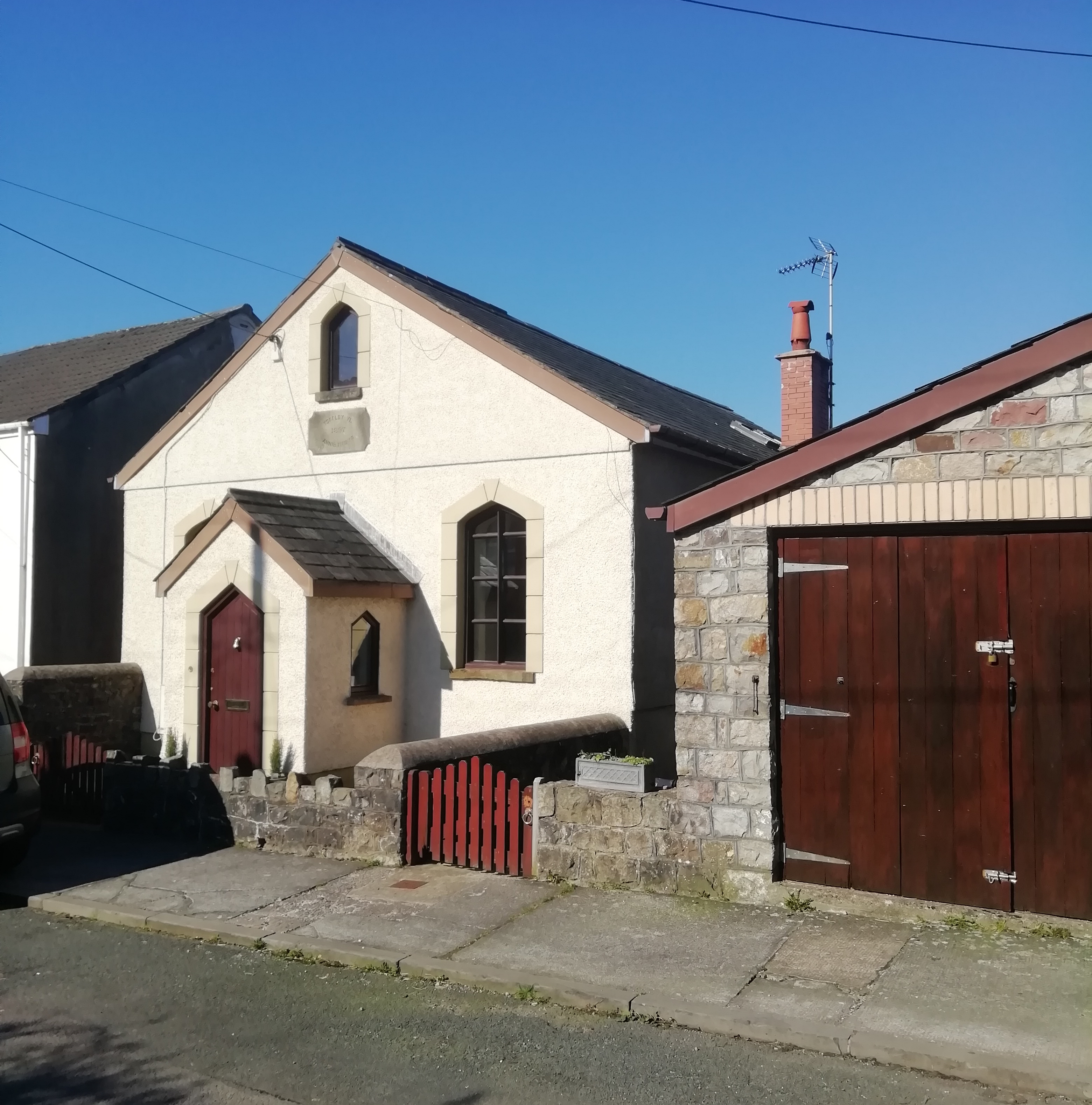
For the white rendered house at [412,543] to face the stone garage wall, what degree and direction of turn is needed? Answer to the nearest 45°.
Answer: approximately 90° to its left

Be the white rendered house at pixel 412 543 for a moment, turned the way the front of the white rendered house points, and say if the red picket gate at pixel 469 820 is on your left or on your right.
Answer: on your left

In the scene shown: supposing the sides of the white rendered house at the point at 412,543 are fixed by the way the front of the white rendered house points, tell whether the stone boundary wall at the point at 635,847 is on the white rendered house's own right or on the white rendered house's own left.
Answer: on the white rendered house's own left

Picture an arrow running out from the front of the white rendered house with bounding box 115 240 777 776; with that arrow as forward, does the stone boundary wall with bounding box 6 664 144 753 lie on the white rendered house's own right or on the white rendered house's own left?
on the white rendered house's own right

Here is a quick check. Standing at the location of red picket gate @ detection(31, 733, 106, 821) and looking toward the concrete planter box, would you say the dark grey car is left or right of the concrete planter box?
right

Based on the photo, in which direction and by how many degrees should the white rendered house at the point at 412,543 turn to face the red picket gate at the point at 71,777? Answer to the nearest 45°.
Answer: approximately 45° to its right

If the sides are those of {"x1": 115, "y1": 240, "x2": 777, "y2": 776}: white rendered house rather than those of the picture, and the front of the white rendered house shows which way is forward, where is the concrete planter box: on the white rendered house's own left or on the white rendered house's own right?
on the white rendered house's own left

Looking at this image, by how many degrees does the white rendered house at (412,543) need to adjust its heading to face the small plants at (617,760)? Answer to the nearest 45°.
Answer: approximately 45° to its left

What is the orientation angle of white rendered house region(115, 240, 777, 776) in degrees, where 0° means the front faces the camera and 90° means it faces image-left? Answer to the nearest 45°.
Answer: approximately 45°

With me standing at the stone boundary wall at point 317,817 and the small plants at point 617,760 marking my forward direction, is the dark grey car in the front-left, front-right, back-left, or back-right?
back-right

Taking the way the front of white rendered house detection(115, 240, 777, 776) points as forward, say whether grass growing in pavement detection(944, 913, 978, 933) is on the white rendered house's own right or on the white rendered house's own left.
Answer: on the white rendered house's own left
